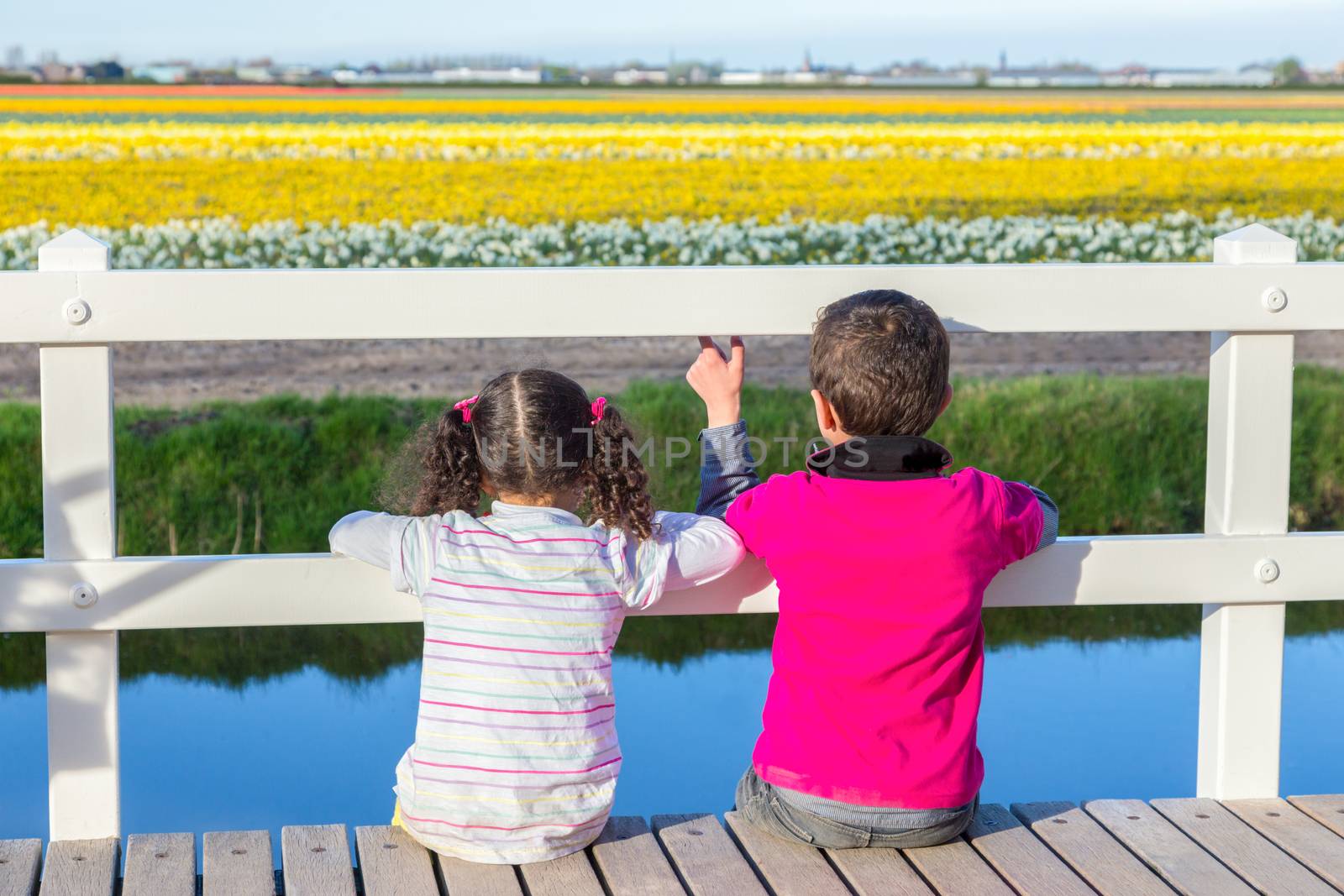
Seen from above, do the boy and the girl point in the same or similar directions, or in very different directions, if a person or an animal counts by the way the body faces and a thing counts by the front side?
same or similar directions

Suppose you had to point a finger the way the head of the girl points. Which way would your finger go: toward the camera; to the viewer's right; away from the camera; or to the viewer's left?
away from the camera

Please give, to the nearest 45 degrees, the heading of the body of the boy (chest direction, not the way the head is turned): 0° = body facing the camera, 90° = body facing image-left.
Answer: approximately 180°

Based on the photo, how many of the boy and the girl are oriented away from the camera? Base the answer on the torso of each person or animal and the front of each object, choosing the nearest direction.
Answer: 2

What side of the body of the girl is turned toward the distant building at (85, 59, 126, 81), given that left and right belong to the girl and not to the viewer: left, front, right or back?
front

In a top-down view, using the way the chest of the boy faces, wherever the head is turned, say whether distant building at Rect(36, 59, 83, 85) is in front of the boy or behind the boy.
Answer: in front

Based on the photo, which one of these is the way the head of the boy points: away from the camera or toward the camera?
away from the camera

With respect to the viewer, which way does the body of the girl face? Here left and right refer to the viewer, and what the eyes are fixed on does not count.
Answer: facing away from the viewer
